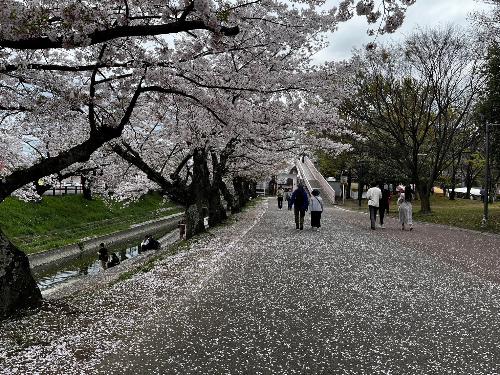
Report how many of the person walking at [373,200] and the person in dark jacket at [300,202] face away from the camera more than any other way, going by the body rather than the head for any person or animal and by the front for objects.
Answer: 2

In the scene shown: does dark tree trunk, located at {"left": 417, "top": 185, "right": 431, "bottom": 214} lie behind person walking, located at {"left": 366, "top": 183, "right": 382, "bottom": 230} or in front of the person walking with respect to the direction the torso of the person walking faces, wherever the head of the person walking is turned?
in front

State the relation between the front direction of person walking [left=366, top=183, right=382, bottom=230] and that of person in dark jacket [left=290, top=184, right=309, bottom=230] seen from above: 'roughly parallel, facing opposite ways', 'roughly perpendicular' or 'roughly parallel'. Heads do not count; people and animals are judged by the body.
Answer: roughly parallel

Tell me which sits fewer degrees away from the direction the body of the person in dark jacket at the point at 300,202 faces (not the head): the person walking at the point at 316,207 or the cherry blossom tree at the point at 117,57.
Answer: the person walking

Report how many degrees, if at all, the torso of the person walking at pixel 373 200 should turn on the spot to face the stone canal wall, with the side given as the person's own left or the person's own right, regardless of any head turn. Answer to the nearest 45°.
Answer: approximately 90° to the person's own left

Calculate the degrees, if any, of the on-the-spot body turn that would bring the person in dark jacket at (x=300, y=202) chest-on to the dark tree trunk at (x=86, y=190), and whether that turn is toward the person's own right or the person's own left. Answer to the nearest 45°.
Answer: approximately 45° to the person's own left

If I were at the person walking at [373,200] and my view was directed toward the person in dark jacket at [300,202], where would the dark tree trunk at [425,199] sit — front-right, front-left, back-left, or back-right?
back-right

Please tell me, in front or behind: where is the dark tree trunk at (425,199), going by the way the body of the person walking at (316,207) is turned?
in front

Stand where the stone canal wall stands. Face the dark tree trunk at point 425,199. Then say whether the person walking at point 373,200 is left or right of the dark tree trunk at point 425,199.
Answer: right

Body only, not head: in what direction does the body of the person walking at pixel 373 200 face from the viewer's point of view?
away from the camera

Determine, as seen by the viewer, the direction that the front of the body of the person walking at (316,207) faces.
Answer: away from the camera

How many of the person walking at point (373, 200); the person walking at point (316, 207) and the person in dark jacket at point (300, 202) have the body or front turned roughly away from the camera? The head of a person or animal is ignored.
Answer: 3

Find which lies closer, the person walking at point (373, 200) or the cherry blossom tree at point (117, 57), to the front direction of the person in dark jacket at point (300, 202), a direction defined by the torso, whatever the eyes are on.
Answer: the person walking

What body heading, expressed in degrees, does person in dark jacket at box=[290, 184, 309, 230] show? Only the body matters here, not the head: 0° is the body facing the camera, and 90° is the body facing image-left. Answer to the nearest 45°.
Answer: approximately 180°

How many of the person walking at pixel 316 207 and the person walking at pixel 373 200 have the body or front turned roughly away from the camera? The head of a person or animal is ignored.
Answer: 2

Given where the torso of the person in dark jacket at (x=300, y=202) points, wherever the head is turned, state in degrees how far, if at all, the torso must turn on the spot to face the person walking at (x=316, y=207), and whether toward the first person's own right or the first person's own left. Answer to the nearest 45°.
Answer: approximately 90° to the first person's own right
